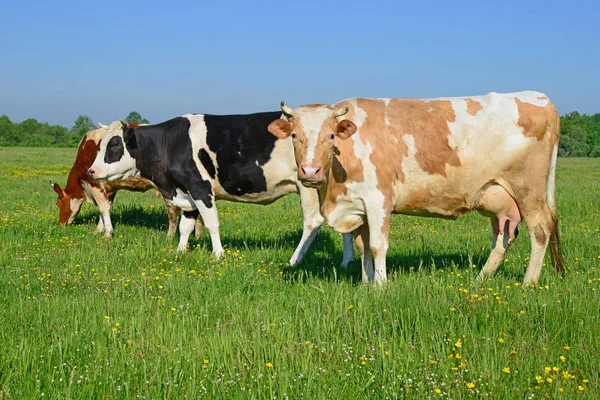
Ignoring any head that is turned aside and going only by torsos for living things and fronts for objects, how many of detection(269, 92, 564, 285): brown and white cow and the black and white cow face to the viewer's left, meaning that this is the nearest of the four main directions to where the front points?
2

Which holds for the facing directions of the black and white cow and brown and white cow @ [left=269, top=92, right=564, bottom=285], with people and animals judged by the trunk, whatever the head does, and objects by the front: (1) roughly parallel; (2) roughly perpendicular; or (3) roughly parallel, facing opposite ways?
roughly parallel

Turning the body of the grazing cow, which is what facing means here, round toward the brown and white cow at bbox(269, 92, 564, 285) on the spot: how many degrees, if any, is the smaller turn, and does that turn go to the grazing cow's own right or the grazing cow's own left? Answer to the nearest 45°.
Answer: approximately 135° to the grazing cow's own left

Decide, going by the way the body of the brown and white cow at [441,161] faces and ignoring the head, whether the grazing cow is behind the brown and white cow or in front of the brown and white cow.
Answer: in front

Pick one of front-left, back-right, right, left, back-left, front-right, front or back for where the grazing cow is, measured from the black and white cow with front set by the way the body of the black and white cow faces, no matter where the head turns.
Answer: front-right

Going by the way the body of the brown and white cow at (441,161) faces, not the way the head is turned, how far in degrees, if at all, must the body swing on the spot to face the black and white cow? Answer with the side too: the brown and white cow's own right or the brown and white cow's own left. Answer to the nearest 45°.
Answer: approximately 45° to the brown and white cow's own right

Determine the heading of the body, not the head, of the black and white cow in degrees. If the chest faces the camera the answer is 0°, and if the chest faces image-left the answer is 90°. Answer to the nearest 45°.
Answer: approximately 90°

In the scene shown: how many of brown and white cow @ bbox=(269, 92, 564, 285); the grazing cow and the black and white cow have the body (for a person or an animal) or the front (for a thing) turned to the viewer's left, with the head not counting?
3

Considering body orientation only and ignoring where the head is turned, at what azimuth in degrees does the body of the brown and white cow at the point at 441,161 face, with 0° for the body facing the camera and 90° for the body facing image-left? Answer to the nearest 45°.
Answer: approximately 90°

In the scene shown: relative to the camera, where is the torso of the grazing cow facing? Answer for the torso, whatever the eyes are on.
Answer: to the viewer's left

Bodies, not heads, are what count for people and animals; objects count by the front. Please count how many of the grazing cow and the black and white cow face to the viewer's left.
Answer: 2

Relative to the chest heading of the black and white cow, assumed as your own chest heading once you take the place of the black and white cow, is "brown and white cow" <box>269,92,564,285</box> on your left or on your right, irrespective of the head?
on your left
